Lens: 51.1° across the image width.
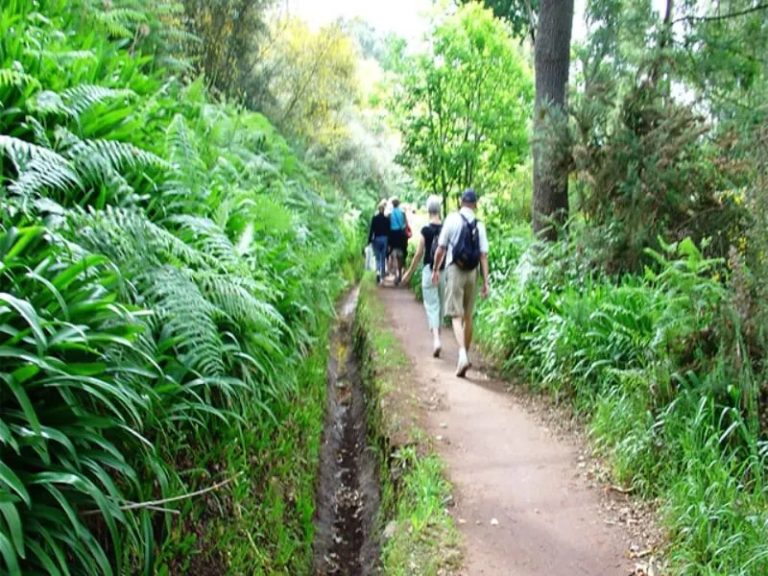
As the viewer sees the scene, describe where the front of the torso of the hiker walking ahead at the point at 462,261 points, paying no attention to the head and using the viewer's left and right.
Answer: facing away from the viewer

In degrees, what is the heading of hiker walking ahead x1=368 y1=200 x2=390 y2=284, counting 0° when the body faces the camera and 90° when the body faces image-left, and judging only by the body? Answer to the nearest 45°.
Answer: approximately 180°

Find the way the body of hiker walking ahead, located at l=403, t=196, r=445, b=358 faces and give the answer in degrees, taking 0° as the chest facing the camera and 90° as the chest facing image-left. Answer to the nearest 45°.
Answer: approximately 180°

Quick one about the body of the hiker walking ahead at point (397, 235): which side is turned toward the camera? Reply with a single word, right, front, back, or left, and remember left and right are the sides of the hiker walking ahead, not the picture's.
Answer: back
